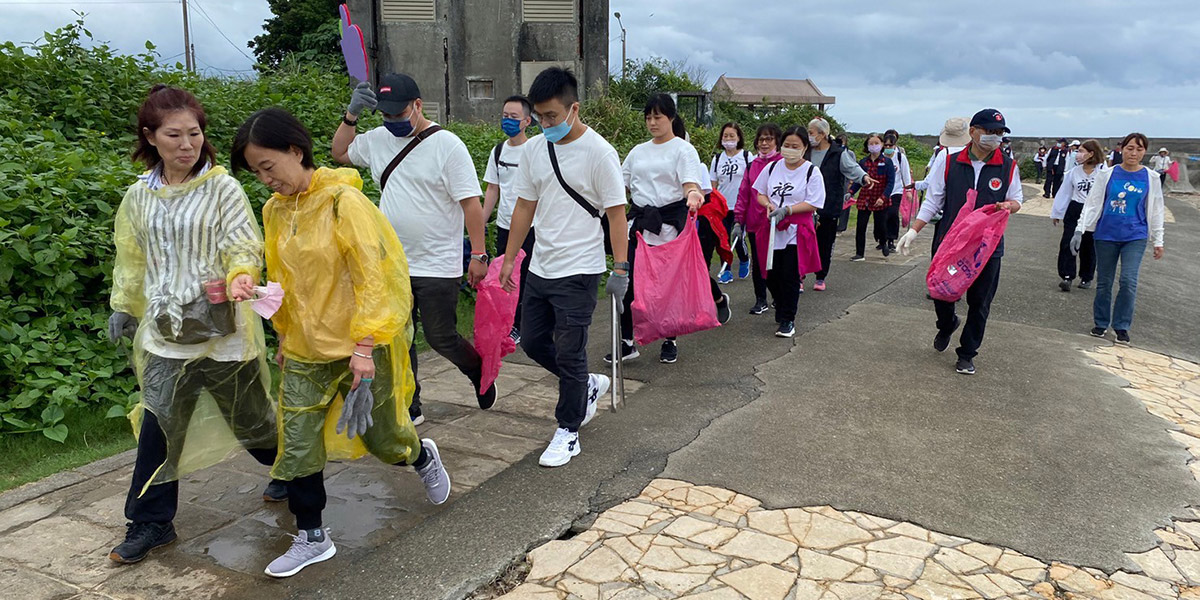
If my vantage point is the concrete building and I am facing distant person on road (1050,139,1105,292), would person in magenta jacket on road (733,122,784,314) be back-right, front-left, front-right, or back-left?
front-right

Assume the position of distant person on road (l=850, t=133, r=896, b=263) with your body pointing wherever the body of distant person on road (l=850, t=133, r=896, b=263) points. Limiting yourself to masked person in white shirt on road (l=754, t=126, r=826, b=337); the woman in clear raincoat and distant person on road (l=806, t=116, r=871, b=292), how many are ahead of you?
3

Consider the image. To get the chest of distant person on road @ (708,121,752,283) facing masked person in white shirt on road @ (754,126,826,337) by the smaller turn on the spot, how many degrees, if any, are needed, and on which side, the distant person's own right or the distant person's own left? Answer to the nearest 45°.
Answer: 0° — they already face them

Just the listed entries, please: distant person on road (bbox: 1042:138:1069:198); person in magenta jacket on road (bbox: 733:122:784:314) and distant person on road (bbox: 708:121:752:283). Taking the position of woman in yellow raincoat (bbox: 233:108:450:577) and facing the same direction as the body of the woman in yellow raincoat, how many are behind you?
3

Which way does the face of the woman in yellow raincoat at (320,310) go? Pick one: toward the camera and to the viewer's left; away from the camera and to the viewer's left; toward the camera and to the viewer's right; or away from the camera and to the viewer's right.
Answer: toward the camera and to the viewer's left

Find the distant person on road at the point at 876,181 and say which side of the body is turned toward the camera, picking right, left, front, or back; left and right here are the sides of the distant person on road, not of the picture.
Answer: front

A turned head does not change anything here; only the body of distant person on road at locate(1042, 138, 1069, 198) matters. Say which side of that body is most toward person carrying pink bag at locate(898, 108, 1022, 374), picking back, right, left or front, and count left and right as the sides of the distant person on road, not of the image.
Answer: front

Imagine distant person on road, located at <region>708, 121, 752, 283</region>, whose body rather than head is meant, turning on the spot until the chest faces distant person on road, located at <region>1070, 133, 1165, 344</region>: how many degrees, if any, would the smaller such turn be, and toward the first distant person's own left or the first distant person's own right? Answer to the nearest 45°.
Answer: approximately 90° to the first distant person's own left

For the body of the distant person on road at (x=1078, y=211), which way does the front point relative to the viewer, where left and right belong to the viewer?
facing the viewer

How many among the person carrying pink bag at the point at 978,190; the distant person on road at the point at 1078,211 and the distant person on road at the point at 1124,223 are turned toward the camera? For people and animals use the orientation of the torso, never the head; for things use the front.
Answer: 3

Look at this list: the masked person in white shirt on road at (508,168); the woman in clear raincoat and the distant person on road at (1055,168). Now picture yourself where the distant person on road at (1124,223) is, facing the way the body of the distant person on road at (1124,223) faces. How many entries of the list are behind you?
1

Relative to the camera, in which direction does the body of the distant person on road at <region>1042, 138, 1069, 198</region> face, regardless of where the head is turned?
toward the camera

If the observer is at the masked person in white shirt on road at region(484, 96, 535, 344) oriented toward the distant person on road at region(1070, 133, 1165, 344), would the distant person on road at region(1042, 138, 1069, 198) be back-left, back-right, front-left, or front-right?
front-left
